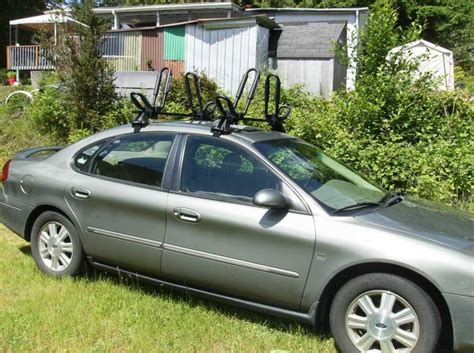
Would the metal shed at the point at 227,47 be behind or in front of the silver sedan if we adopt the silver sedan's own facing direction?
behind

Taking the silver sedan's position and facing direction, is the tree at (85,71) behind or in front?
behind

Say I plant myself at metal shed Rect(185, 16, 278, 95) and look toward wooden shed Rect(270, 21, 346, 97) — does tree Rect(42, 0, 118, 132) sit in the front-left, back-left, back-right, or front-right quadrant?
back-right

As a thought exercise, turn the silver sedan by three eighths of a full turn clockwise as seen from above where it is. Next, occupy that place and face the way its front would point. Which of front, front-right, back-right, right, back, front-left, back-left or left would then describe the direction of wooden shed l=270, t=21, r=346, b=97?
right

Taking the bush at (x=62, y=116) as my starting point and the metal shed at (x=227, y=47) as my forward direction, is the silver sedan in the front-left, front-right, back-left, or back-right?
back-right

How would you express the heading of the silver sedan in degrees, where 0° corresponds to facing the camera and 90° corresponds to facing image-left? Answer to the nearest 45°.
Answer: approximately 315°
